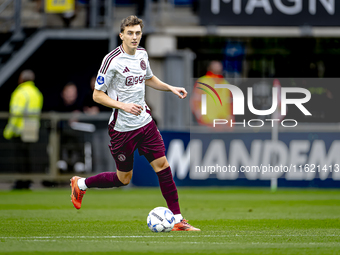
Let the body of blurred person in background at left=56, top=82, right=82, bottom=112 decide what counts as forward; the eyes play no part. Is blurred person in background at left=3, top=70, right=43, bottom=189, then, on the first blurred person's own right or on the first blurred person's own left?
on the first blurred person's own right

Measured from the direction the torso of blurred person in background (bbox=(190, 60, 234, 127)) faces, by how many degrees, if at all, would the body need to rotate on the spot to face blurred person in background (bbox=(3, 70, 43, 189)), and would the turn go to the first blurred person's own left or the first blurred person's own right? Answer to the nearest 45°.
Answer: approximately 135° to the first blurred person's own right

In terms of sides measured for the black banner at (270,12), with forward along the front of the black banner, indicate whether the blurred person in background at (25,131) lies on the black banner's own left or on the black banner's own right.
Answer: on the black banner's own right

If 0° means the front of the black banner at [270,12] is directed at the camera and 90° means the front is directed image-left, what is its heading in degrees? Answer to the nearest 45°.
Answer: approximately 0°

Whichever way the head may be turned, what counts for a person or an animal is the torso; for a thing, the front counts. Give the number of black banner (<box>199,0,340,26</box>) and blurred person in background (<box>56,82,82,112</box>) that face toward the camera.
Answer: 2

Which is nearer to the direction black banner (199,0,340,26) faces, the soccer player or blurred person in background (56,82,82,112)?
the soccer player

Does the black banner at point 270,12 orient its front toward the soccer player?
yes

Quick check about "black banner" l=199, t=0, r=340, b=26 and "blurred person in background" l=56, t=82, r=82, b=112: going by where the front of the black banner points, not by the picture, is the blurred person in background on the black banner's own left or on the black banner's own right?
on the black banner's own right

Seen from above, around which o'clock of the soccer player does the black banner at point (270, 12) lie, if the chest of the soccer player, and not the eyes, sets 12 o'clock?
The black banner is roughly at 8 o'clock from the soccer player.

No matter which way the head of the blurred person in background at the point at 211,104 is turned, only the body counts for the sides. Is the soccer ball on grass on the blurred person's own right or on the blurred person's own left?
on the blurred person's own right
